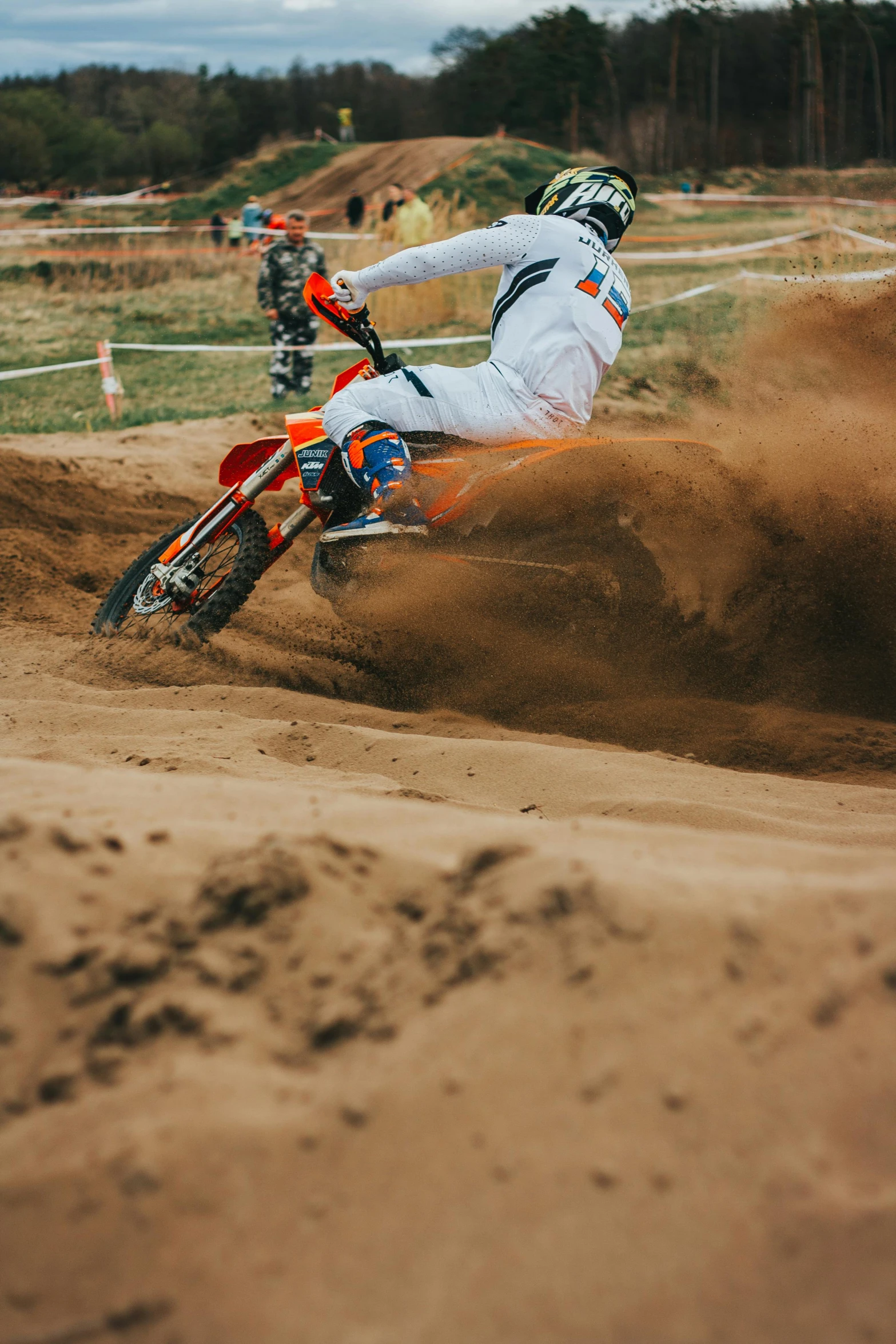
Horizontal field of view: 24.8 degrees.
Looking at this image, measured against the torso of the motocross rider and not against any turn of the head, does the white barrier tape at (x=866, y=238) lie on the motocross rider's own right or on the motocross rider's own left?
on the motocross rider's own right

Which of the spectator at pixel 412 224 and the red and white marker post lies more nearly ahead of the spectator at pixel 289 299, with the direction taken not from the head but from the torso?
the red and white marker post

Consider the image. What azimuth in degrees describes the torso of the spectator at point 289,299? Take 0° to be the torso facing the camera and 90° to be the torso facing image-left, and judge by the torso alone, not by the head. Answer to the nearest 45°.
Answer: approximately 0°

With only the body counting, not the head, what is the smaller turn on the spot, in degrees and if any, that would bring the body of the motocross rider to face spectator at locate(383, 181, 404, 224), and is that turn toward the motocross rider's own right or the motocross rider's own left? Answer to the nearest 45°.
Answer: approximately 45° to the motocross rider's own right

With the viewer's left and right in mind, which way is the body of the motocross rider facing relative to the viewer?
facing away from the viewer and to the left of the viewer

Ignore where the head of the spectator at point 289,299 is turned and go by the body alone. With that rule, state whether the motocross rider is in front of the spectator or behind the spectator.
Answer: in front

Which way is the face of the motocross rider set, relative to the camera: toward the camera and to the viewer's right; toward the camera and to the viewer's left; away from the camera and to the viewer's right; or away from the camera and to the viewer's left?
away from the camera and to the viewer's left

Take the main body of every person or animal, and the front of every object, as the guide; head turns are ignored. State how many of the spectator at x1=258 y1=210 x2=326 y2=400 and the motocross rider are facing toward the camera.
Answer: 1

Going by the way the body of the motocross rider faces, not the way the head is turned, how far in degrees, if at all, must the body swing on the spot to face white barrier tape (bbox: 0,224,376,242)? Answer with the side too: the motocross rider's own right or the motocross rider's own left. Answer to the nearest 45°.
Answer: approximately 45° to the motocross rider's own right

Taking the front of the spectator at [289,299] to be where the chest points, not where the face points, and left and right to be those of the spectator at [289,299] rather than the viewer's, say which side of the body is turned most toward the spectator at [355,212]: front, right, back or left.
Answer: back

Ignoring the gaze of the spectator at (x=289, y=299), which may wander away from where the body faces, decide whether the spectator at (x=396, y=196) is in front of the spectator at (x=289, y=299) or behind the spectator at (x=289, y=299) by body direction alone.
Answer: behind
